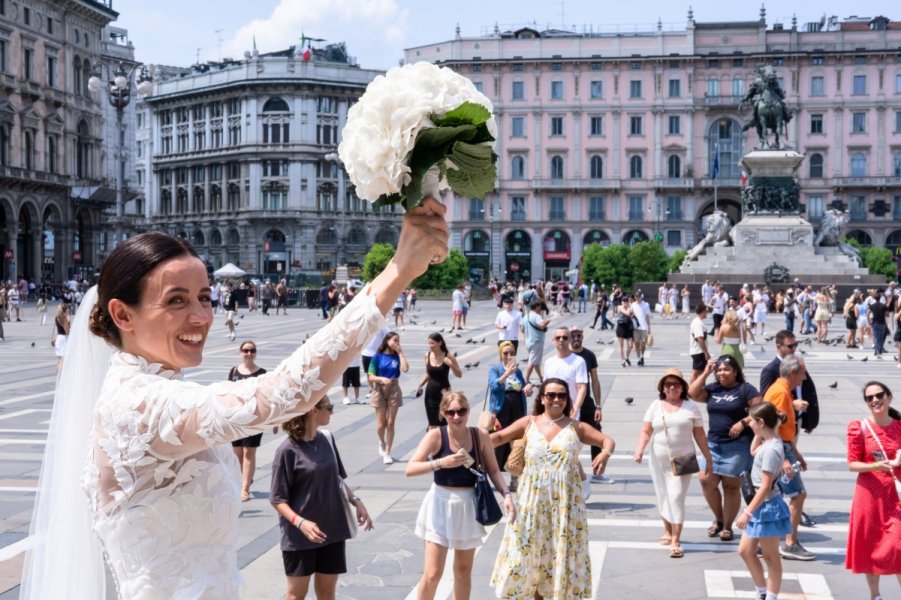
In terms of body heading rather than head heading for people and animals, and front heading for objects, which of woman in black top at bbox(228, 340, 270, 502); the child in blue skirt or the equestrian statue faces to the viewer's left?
the child in blue skirt

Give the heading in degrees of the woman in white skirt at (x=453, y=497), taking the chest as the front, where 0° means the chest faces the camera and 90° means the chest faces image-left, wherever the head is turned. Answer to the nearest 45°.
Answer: approximately 0°

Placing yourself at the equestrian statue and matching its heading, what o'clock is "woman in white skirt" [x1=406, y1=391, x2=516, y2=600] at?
The woman in white skirt is roughly at 12 o'clock from the equestrian statue.

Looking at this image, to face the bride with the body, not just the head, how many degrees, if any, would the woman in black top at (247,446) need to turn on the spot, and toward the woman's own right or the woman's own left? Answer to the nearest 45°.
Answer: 0° — they already face them

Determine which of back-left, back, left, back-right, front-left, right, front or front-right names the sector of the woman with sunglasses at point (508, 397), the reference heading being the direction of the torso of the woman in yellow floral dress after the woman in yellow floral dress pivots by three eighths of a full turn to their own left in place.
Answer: front-left

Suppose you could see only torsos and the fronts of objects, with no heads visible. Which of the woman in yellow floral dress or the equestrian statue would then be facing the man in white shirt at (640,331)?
the equestrian statue
